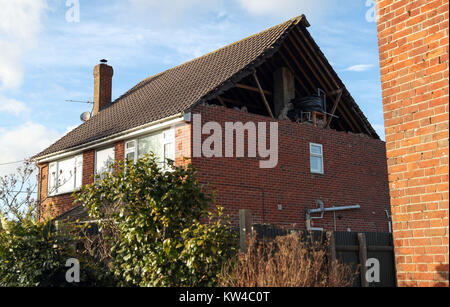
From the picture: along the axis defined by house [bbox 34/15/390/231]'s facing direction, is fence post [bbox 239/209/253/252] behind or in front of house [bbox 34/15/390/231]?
in front

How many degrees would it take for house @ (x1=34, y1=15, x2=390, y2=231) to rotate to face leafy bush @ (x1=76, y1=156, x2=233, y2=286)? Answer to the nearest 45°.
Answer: approximately 45° to its left

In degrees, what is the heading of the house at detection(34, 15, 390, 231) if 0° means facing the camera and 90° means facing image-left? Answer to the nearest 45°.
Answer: approximately 45°

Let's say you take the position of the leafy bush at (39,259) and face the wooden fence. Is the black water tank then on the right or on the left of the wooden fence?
left

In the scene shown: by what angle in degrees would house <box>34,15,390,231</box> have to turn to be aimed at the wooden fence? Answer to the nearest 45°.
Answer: approximately 45° to its left

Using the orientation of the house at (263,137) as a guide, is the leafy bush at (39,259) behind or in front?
in front
